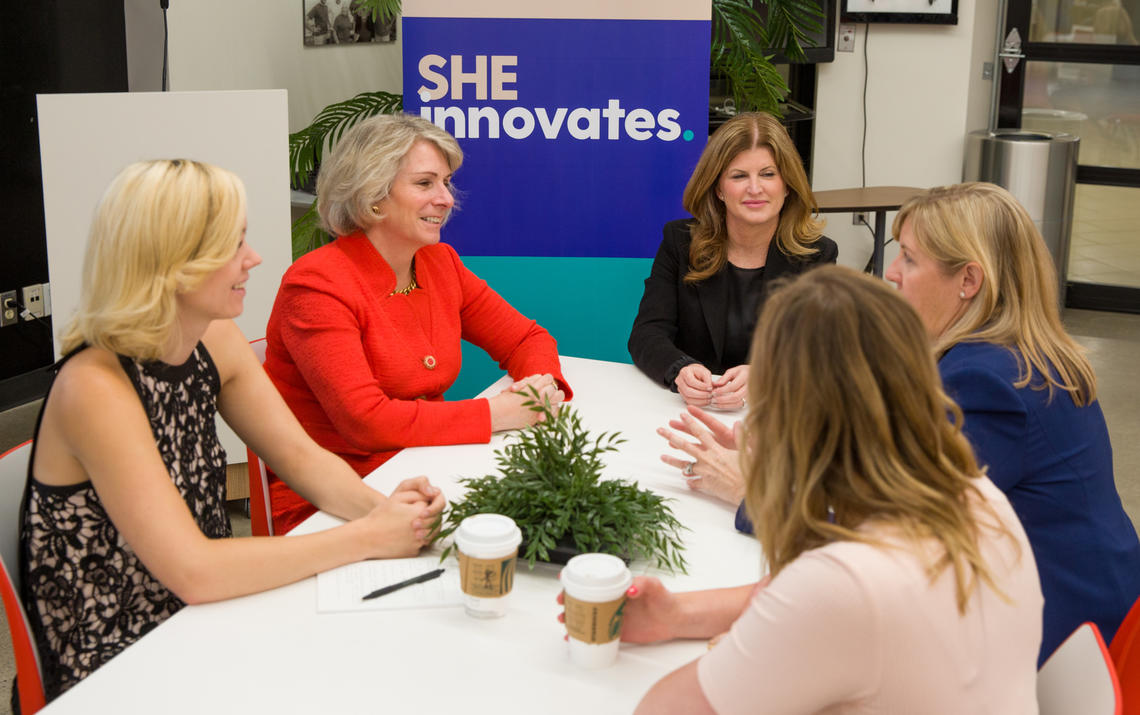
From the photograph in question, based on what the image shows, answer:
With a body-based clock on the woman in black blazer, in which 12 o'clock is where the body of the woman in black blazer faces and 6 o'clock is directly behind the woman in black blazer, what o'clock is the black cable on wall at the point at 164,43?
The black cable on wall is roughly at 4 o'clock from the woman in black blazer.

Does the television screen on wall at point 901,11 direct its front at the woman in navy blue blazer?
yes

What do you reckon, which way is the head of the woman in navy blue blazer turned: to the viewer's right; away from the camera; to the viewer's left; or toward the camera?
to the viewer's left

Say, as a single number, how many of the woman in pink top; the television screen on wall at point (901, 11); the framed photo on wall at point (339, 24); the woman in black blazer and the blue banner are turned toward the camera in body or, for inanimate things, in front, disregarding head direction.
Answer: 4

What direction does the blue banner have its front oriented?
toward the camera

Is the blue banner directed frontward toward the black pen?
yes

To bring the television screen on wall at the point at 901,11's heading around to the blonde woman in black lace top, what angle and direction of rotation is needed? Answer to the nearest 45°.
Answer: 0° — it already faces them

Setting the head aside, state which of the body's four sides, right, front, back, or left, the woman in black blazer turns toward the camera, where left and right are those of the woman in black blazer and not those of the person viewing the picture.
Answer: front

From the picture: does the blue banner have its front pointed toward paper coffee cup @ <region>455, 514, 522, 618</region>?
yes

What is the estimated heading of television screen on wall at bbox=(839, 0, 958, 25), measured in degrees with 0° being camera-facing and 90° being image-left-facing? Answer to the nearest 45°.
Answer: approximately 0°

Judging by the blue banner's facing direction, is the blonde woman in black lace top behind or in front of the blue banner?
in front

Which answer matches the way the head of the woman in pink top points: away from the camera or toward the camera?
away from the camera

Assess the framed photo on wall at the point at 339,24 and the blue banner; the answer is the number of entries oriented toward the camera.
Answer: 2

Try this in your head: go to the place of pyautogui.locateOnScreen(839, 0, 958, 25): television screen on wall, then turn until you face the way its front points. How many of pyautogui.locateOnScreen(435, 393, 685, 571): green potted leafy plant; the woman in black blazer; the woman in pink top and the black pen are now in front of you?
4

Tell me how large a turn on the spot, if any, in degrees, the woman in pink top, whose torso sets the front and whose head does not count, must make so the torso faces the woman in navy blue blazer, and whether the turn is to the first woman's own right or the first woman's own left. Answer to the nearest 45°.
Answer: approximately 45° to the first woman's own right

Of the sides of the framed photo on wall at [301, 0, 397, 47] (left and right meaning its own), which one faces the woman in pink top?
front
